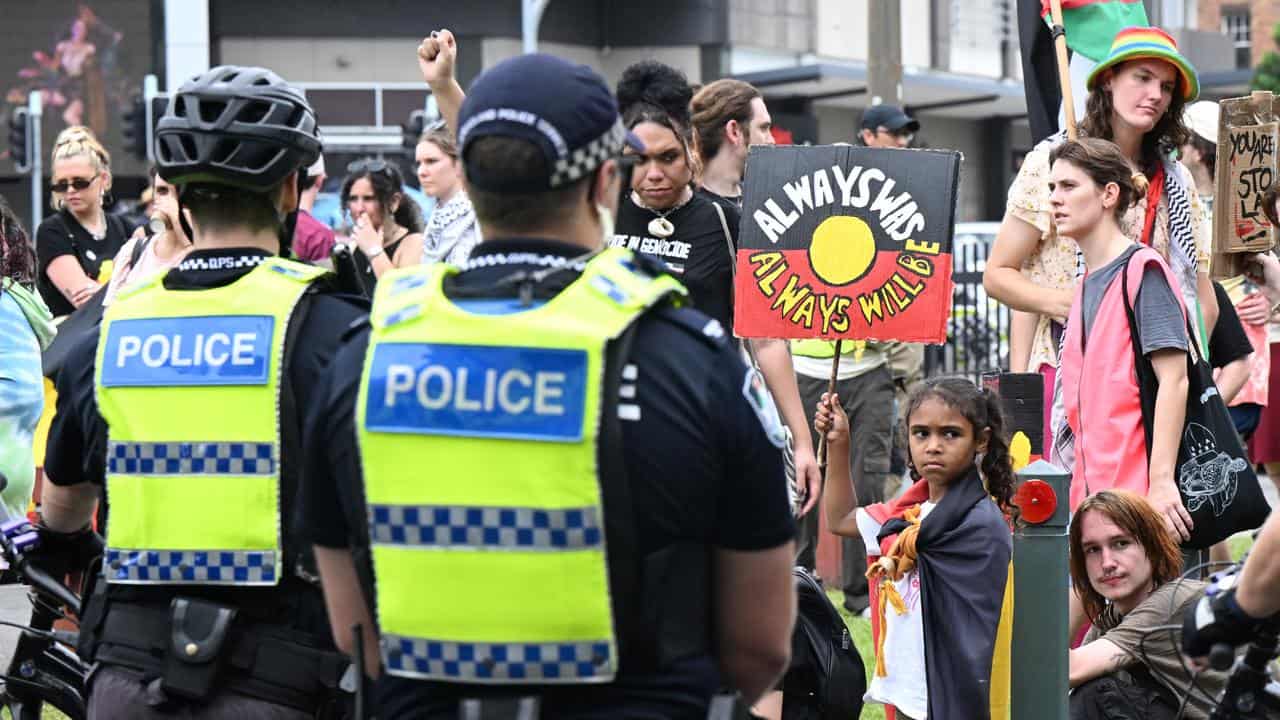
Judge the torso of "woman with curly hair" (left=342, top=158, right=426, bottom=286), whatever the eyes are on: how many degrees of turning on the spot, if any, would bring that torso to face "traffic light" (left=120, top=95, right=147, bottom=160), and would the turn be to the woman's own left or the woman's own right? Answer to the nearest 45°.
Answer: approximately 135° to the woman's own right

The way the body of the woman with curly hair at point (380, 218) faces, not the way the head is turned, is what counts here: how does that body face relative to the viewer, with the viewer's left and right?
facing the viewer and to the left of the viewer

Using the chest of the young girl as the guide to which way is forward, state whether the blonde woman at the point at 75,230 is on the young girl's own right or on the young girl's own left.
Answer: on the young girl's own right

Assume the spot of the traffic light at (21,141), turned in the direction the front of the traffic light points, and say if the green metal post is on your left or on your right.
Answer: on your left

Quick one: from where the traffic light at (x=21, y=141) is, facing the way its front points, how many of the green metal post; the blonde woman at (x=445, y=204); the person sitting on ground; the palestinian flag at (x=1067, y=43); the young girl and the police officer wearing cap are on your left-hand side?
6

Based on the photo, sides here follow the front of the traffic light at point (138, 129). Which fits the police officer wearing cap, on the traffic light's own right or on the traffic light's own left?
on the traffic light's own left

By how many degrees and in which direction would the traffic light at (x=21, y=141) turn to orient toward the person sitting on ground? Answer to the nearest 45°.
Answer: approximately 90° to its left

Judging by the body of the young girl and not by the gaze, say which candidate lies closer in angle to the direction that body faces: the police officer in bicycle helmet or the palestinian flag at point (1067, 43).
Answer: the police officer in bicycle helmet

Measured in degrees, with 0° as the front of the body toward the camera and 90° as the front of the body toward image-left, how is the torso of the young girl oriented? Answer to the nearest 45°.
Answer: approximately 45°
